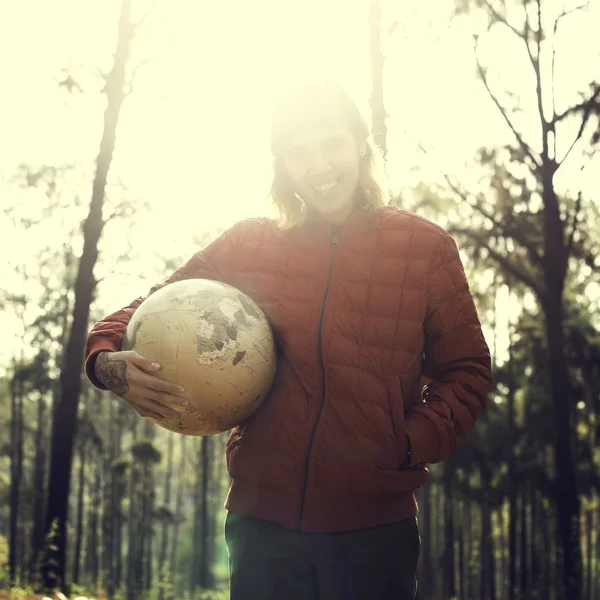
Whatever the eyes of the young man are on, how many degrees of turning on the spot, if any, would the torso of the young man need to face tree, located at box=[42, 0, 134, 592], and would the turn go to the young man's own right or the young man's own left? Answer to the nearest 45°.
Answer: approximately 180°

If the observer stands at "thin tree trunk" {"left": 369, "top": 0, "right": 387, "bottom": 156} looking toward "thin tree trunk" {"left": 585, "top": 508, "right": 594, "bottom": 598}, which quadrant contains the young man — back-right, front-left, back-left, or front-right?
back-right

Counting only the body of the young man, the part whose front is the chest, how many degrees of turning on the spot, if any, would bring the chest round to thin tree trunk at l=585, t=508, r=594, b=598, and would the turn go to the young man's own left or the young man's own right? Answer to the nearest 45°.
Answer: approximately 180°

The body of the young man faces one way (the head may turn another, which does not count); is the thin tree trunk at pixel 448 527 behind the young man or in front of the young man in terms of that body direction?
behind

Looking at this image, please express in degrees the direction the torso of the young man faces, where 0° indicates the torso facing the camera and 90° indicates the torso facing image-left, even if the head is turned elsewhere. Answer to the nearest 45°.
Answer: approximately 0°

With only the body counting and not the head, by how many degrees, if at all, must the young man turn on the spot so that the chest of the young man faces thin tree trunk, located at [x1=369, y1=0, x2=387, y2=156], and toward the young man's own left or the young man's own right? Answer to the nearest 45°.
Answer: approximately 180°
